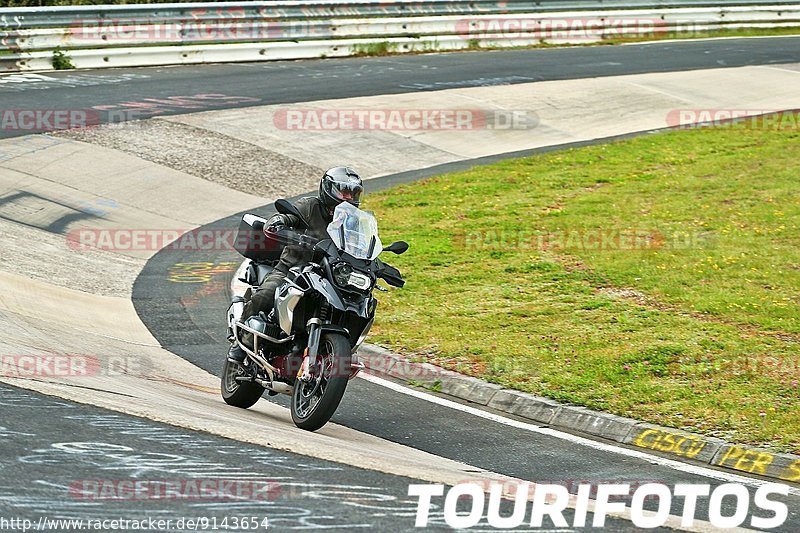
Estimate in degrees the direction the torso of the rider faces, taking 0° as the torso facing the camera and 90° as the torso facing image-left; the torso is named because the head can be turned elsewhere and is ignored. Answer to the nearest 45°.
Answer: approximately 315°

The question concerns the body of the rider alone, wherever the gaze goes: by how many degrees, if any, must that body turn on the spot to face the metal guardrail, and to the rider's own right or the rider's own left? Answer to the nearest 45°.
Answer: approximately 135° to the rider's own left
